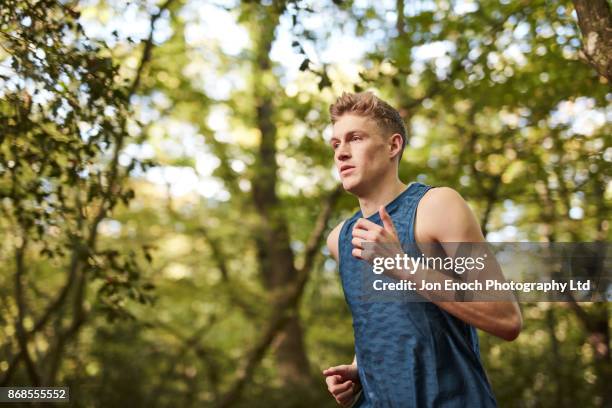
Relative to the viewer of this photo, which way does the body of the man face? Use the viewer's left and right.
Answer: facing the viewer and to the left of the viewer

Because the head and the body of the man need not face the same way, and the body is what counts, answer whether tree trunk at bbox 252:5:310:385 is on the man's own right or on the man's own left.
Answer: on the man's own right

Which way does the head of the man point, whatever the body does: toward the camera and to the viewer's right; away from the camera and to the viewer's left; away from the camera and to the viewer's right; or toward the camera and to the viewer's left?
toward the camera and to the viewer's left
